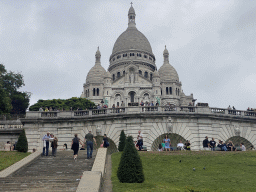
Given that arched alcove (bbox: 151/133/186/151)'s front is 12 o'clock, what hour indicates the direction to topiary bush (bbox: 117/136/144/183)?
The topiary bush is roughly at 12 o'clock from the arched alcove.

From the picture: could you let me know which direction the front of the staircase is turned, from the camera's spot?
facing the viewer

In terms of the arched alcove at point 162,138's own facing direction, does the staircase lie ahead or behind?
ahead

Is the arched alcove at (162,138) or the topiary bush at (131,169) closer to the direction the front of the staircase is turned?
the topiary bush

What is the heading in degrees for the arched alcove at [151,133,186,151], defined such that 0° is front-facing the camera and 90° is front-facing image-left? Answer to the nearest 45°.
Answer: approximately 0°

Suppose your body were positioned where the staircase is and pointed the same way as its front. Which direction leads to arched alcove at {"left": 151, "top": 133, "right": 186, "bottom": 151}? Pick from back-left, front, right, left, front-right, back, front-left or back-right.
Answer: back-left

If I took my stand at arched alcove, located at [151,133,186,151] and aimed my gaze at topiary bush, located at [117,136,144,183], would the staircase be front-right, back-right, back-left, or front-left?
front-right

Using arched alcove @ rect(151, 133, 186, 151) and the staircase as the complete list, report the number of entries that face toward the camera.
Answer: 2

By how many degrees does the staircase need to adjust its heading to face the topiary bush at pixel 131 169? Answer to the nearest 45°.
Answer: approximately 45° to its left

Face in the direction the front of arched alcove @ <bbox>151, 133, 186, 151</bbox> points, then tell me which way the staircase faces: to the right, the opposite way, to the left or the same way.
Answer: the same way
